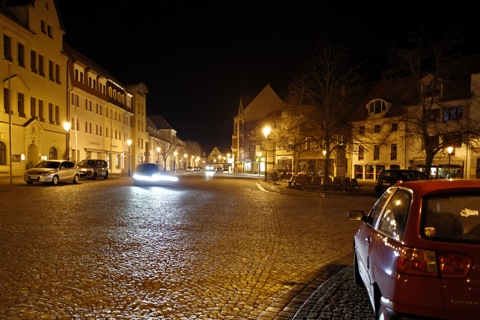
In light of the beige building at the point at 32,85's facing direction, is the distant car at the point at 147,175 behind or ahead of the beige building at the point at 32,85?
ahead

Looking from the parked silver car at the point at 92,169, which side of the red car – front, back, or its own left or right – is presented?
front

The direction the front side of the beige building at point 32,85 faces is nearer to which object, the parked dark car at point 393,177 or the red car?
the parked dark car

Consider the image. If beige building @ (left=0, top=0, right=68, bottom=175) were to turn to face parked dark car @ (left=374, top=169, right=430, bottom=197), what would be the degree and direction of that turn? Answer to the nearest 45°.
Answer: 0° — it already faces it

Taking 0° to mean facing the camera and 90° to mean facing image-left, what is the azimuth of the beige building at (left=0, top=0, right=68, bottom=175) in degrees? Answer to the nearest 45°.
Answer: approximately 315°

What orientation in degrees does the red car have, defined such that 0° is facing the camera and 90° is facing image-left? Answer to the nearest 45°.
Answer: approximately 135°

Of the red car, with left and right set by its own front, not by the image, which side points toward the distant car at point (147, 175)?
front
